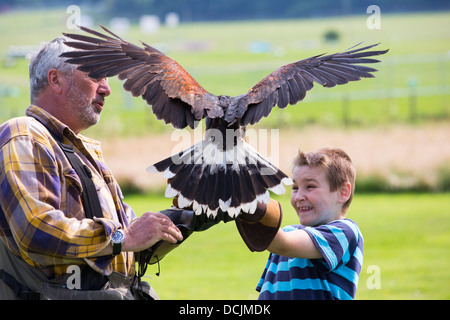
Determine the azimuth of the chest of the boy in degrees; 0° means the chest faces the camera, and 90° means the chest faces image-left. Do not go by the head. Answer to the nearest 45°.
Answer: approximately 45°

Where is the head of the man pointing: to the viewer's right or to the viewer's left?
to the viewer's right

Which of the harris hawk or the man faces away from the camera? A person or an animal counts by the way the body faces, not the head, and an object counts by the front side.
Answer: the harris hawk

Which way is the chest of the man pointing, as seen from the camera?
to the viewer's right

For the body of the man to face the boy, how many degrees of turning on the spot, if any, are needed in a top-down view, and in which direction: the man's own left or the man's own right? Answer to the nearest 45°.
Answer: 0° — they already face them

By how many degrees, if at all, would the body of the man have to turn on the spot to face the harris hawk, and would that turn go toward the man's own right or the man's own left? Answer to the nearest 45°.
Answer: approximately 45° to the man's own left

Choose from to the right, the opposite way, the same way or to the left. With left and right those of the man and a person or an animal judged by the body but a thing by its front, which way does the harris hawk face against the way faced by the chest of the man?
to the left

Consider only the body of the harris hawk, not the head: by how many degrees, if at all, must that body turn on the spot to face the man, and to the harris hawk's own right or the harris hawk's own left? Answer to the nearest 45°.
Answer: approximately 135° to the harris hawk's own left

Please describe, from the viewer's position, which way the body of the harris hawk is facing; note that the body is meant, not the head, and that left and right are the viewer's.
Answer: facing away from the viewer

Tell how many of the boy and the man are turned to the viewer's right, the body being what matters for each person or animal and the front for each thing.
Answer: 1

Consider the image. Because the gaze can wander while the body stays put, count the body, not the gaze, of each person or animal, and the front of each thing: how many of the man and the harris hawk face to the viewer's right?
1
